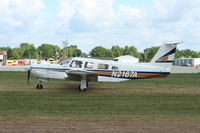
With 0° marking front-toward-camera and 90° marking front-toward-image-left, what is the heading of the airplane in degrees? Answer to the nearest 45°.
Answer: approximately 90°
